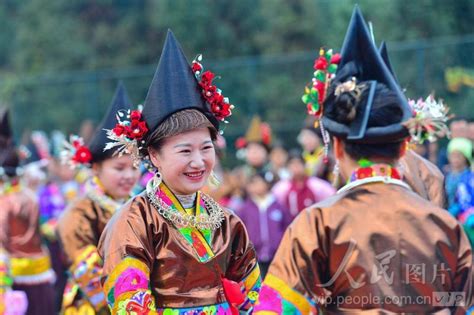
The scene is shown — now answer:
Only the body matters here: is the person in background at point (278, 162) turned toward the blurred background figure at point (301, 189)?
yes

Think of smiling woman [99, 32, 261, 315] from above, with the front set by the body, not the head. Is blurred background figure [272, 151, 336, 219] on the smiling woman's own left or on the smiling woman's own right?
on the smiling woman's own left

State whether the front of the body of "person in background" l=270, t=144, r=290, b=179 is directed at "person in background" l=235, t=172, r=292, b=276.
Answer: yes

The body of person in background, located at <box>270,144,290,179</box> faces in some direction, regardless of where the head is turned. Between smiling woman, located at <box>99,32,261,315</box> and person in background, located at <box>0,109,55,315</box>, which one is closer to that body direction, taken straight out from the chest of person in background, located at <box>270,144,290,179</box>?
the smiling woman

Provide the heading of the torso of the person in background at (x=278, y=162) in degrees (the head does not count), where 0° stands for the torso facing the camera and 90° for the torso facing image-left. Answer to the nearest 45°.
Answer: approximately 0°

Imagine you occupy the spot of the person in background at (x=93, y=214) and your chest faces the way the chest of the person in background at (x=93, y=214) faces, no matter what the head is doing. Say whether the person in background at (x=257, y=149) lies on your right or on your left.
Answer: on your left
